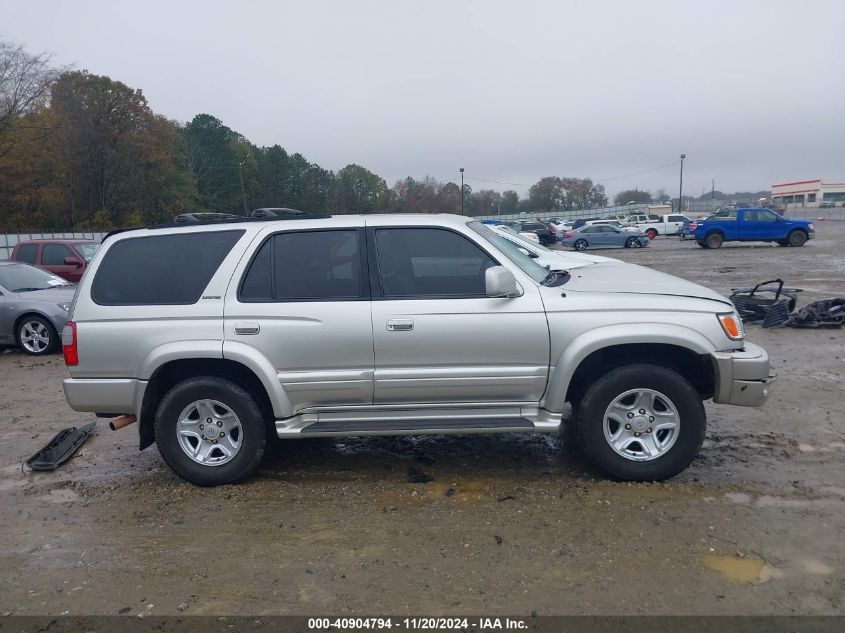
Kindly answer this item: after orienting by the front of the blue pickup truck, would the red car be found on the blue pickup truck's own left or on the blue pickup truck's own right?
on the blue pickup truck's own right

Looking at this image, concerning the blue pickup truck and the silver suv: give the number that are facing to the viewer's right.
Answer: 2

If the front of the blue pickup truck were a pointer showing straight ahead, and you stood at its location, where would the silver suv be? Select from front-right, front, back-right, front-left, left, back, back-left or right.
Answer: right

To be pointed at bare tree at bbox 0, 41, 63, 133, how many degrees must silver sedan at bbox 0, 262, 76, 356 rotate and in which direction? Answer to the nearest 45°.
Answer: approximately 135° to its left

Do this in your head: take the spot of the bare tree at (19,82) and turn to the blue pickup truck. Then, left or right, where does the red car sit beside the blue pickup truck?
right

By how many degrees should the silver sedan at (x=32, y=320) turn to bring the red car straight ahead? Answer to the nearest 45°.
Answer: approximately 135° to its left

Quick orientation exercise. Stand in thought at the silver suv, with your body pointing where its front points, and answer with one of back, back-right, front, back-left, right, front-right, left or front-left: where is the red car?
back-left

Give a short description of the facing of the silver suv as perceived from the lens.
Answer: facing to the right of the viewer

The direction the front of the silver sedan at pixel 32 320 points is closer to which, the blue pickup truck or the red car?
the blue pickup truck

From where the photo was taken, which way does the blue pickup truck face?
to the viewer's right

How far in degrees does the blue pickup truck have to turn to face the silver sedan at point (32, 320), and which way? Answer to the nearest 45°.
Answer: approximately 90° to its right
